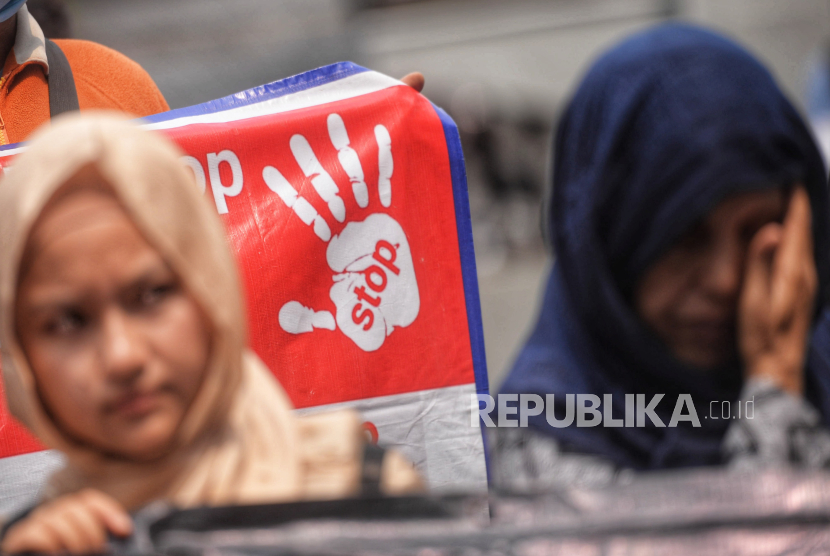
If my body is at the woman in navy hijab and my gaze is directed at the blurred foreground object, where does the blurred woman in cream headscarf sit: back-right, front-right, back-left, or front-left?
front-right

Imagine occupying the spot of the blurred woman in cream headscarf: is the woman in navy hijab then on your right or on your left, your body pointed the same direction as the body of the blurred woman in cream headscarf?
on your left

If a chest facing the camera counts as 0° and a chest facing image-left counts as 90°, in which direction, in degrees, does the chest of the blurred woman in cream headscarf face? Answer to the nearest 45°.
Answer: approximately 0°
